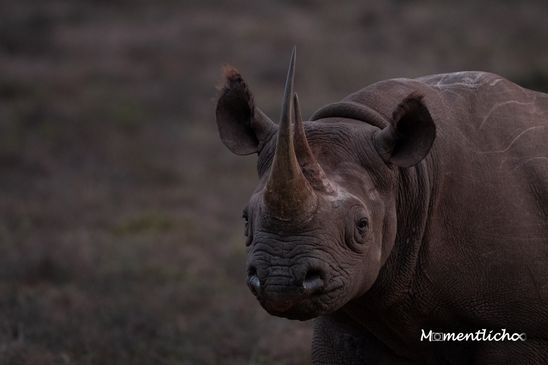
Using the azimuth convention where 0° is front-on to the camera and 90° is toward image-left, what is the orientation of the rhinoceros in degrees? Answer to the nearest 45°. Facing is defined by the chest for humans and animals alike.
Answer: approximately 45°
